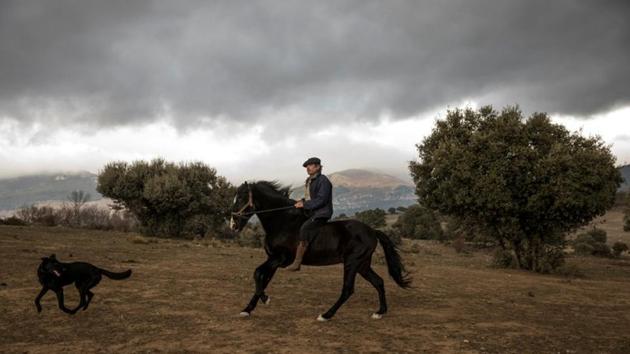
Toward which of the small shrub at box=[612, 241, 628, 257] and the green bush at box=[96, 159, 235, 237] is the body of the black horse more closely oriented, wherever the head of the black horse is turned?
the green bush

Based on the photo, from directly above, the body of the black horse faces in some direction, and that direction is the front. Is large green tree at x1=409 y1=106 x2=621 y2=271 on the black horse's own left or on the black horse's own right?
on the black horse's own right

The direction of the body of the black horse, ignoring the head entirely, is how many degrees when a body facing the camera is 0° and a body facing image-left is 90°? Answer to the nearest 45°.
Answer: approximately 90°

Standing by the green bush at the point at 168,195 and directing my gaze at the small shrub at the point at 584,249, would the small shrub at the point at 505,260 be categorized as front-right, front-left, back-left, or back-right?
front-right

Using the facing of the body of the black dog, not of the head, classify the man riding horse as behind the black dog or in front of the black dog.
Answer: behind

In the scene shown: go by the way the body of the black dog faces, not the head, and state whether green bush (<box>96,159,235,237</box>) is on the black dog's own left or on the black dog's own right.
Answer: on the black dog's own right

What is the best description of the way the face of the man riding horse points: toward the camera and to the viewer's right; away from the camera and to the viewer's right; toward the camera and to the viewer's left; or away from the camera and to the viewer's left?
toward the camera and to the viewer's left

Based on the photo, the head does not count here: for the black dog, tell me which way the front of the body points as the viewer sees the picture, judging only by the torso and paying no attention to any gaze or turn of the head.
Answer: to the viewer's left

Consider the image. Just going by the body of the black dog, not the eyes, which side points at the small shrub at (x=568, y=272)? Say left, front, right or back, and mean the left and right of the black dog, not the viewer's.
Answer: back

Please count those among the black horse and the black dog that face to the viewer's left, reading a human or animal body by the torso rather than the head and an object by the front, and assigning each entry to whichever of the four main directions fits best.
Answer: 2

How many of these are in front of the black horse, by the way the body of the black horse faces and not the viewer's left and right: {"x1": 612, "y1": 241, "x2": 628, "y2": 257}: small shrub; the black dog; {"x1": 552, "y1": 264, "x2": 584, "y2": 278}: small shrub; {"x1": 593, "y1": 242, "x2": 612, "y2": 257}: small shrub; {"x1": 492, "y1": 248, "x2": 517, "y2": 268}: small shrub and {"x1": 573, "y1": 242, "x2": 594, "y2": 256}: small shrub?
1

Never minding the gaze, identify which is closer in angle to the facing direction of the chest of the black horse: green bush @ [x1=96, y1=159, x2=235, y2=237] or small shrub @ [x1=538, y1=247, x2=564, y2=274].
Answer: the green bush
